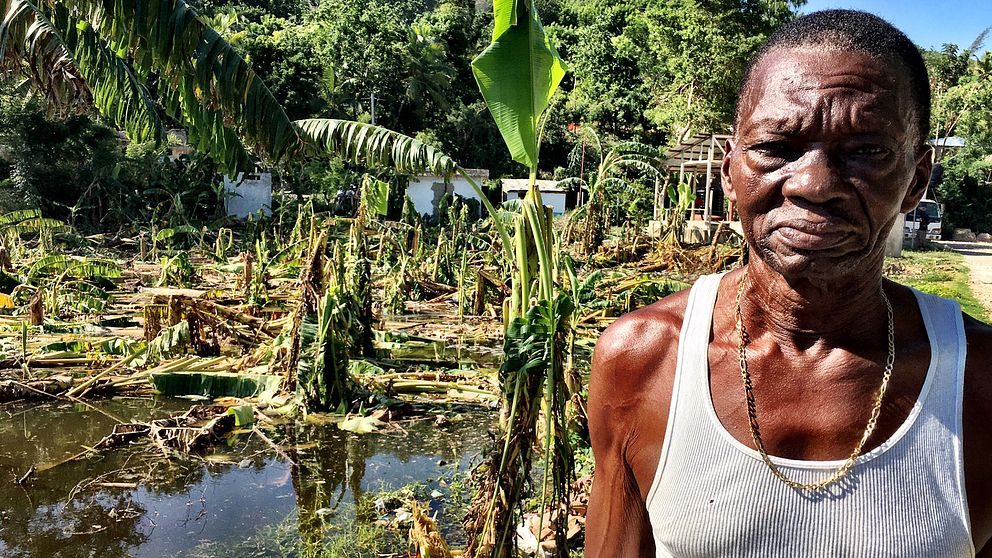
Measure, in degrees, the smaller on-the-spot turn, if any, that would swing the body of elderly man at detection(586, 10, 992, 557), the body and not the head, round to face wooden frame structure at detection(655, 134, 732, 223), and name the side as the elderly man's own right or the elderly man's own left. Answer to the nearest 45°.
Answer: approximately 180°

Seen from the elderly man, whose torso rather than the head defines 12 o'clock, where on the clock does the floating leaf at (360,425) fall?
The floating leaf is roughly at 5 o'clock from the elderly man.

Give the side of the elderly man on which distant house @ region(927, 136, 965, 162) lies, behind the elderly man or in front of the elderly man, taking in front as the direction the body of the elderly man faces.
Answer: behind

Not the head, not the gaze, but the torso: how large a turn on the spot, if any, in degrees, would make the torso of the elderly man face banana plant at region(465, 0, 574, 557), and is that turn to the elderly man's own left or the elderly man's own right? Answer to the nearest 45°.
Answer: approximately 135° to the elderly man's own right

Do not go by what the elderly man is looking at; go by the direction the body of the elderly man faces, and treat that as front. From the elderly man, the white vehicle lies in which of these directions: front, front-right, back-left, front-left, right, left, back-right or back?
back

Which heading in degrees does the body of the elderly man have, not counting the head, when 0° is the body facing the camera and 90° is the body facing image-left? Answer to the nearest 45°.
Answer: approximately 0°

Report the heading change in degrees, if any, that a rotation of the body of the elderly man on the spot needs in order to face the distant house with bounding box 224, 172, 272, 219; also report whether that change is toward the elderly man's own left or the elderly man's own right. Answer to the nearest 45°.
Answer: approximately 135° to the elderly man's own right
